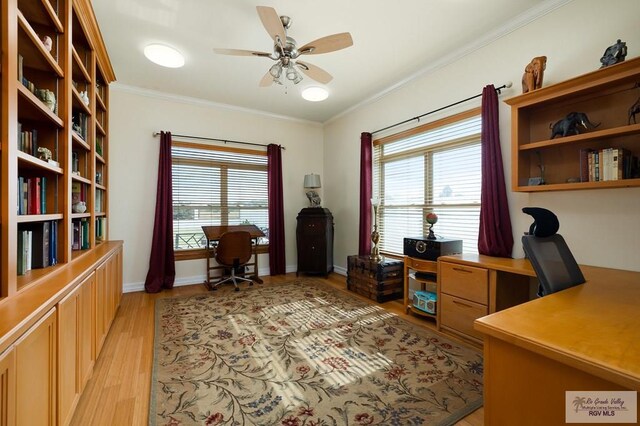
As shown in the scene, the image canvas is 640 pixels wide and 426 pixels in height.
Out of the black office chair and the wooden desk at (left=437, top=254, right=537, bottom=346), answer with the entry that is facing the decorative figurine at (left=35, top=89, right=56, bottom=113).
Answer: the wooden desk

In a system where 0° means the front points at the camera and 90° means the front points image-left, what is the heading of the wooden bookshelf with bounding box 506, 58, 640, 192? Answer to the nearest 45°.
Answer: approximately 45°

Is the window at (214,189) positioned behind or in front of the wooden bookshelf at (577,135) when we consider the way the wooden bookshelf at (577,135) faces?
in front

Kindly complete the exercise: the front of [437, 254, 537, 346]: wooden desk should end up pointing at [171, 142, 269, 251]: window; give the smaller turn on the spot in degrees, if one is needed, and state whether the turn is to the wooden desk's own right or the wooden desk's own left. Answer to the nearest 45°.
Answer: approximately 45° to the wooden desk's own right

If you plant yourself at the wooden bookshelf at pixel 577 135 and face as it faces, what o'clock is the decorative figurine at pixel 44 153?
The decorative figurine is roughly at 12 o'clock from the wooden bookshelf.

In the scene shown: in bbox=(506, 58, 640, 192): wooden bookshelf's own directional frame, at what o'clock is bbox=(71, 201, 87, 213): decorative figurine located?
The decorative figurine is roughly at 12 o'clock from the wooden bookshelf.

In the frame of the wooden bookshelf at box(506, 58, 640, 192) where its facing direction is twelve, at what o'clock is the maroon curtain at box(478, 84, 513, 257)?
The maroon curtain is roughly at 2 o'clock from the wooden bookshelf.

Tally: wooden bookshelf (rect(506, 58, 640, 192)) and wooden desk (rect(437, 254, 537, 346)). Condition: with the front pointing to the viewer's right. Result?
0

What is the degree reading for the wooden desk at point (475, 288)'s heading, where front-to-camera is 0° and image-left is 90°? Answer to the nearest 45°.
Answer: approximately 45°

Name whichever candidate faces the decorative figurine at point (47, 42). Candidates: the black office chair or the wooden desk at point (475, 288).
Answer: the wooden desk

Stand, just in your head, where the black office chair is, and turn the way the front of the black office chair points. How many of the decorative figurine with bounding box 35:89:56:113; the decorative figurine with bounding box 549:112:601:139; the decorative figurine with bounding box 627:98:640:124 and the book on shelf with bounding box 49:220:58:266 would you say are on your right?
2

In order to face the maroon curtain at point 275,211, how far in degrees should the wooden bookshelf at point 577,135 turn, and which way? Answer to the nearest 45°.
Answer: approximately 45° to its right

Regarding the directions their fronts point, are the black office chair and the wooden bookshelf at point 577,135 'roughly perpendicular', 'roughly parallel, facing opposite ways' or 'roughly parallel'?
roughly perpendicular

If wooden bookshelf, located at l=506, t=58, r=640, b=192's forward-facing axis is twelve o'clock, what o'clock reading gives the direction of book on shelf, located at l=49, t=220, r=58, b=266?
The book on shelf is roughly at 12 o'clock from the wooden bookshelf.
